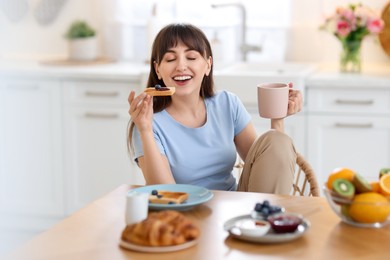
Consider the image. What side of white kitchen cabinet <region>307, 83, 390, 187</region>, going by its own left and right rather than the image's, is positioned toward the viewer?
front

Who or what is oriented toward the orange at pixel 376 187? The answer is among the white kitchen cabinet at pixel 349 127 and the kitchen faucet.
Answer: the white kitchen cabinet

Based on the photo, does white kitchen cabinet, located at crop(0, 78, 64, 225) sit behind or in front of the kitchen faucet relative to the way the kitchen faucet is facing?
in front

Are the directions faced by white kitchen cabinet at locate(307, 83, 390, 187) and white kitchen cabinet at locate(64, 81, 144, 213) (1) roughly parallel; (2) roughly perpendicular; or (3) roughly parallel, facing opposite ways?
roughly parallel

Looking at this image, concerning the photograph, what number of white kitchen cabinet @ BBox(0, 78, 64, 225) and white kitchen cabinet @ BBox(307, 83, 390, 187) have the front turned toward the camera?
2

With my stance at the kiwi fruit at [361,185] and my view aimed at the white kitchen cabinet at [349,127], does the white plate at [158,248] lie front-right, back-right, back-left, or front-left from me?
back-left

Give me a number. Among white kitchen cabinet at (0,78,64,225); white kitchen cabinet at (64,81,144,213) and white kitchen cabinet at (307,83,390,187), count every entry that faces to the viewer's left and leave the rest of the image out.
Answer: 0

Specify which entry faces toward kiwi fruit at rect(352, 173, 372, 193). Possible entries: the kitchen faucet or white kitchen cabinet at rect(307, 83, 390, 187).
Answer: the white kitchen cabinet

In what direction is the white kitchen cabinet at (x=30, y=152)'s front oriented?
toward the camera

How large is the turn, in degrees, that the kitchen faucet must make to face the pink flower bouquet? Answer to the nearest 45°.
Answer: approximately 135° to its left

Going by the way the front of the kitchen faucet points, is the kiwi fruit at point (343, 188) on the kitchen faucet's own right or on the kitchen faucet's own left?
on the kitchen faucet's own left

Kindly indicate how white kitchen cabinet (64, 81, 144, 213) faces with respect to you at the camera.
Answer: facing the viewer
